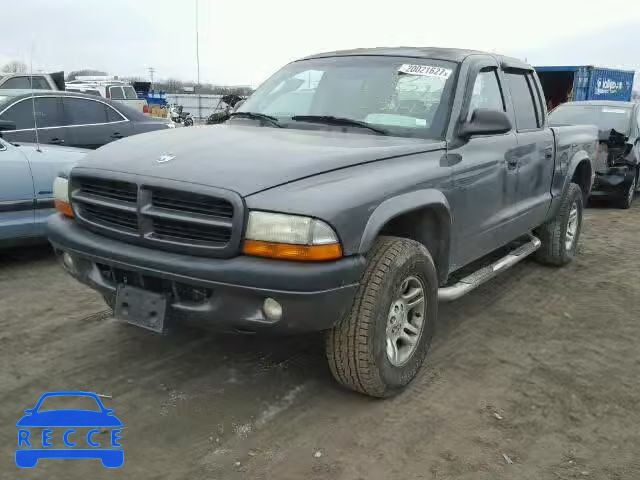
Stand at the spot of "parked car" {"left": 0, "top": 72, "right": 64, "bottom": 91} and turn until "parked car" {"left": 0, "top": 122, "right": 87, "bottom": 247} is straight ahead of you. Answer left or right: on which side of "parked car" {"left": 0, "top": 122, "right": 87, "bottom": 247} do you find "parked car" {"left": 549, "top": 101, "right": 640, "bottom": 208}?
left

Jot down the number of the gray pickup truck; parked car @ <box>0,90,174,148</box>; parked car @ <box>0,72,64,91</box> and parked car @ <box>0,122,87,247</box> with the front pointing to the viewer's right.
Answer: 1

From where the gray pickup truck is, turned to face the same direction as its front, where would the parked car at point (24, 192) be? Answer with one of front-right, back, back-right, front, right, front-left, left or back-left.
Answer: right

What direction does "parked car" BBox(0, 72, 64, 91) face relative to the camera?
to the viewer's left

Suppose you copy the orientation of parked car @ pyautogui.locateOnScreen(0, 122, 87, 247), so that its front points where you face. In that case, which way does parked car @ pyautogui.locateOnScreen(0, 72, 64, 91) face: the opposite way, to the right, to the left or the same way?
the opposite way

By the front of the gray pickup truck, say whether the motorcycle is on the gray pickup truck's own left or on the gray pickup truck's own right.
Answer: on the gray pickup truck's own right

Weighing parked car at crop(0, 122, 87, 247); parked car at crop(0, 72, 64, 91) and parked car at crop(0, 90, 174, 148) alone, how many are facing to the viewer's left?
2
